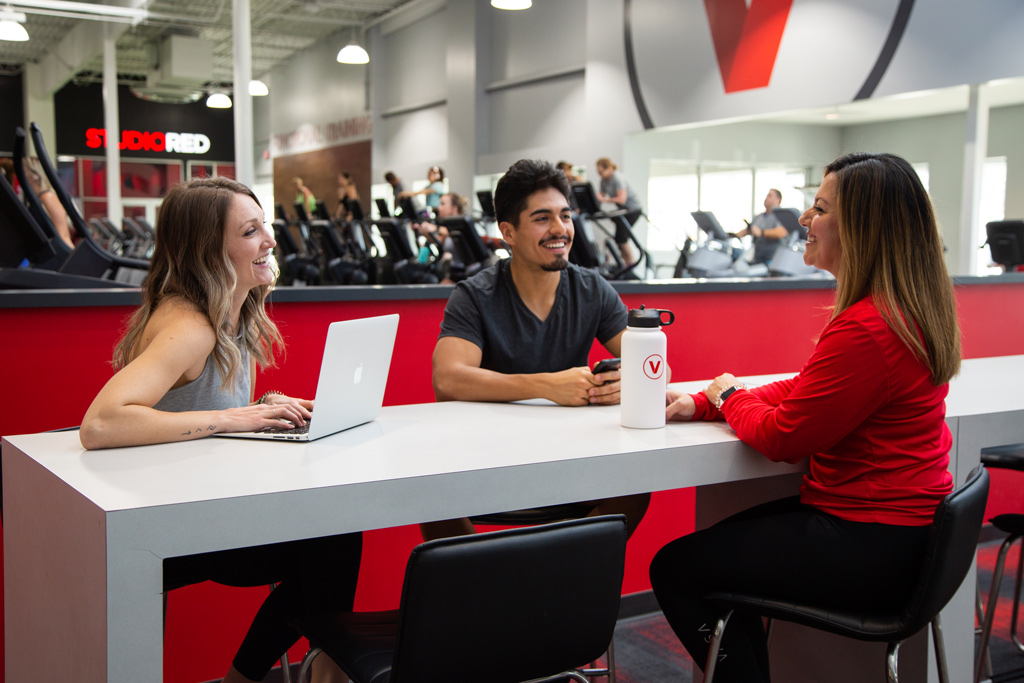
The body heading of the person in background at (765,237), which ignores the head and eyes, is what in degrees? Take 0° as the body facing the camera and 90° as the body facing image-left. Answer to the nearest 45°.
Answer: approximately 45°

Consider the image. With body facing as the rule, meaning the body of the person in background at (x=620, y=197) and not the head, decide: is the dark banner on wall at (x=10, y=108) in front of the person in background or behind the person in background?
in front

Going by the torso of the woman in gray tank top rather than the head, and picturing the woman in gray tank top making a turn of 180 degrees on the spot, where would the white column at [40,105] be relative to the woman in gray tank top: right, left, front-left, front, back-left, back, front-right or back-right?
right

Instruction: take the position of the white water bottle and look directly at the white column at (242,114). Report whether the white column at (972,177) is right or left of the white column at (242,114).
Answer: right

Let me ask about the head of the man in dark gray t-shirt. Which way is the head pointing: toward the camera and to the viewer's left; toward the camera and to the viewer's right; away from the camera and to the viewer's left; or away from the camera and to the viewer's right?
toward the camera and to the viewer's right

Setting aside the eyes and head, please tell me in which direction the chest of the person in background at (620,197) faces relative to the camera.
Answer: to the viewer's left

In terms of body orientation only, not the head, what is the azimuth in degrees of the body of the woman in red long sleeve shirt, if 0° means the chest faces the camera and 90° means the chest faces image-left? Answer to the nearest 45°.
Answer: approximately 90°

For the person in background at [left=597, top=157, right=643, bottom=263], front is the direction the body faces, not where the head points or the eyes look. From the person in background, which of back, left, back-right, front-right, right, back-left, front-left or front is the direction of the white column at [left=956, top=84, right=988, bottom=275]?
back

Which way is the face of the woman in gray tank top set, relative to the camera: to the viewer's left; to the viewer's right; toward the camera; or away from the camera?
to the viewer's right

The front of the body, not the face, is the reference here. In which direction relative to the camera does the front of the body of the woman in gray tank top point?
to the viewer's right

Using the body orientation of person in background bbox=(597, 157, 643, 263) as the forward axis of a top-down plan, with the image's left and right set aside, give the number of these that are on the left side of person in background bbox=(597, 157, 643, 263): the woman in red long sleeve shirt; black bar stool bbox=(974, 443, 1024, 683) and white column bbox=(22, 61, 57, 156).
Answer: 2

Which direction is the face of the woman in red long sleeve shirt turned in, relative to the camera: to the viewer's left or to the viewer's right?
to the viewer's left
